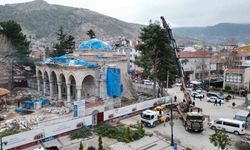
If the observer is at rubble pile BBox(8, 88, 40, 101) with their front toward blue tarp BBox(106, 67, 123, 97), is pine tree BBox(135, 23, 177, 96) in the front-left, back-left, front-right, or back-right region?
front-left

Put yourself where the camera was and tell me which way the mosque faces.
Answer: facing the viewer and to the left of the viewer

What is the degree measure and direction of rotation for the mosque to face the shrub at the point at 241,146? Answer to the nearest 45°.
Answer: approximately 90° to its left

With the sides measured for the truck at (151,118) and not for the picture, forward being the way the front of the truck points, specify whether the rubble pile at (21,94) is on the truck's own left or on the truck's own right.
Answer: on the truck's own right

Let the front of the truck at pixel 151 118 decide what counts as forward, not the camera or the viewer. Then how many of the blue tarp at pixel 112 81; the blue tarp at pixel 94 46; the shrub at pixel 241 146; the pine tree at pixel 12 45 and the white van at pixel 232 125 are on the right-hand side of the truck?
3

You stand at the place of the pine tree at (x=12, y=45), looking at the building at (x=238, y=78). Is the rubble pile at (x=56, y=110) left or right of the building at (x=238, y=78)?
right

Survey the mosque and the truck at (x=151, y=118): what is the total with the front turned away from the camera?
0

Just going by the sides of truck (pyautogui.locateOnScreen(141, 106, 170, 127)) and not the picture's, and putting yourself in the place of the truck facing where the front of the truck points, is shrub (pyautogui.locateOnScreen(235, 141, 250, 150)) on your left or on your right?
on your left

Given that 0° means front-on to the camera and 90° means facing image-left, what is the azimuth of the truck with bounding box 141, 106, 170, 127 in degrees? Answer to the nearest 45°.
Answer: approximately 45°

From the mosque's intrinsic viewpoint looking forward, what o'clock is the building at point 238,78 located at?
The building is roughly at 7 o'clock from the mosque.

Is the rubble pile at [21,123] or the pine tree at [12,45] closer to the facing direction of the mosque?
the rubble pile

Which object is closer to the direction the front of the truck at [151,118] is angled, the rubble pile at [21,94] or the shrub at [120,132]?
the shrub

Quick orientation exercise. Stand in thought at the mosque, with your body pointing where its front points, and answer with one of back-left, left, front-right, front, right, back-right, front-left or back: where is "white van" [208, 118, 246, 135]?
left

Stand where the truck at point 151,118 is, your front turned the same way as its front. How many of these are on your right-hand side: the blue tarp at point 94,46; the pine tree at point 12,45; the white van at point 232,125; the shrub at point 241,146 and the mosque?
3

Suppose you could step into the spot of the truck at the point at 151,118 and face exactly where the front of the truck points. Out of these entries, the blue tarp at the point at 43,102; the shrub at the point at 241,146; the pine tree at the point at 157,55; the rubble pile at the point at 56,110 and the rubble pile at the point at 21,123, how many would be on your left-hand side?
1
